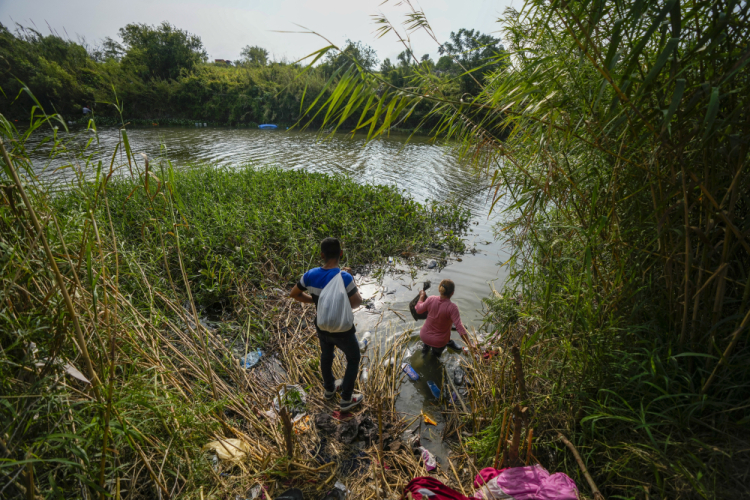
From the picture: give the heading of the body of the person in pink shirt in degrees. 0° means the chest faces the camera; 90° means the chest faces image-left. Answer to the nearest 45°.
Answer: approximately 180°

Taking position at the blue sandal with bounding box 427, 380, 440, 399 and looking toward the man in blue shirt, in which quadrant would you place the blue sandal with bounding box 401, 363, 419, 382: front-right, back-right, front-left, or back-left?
front-right

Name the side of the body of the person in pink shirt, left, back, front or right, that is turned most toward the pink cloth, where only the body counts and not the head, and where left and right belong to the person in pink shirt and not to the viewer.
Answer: back

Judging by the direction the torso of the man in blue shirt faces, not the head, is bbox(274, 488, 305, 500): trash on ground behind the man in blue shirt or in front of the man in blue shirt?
behind

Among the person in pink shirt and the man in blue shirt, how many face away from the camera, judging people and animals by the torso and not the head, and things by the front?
2

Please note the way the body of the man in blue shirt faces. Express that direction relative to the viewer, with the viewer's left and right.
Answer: facing away from the viewer

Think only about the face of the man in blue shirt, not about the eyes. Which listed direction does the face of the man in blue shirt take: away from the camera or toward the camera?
away from the camera

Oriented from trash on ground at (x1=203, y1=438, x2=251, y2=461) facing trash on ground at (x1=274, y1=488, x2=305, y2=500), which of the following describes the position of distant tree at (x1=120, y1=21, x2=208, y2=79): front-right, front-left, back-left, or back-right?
back-left
